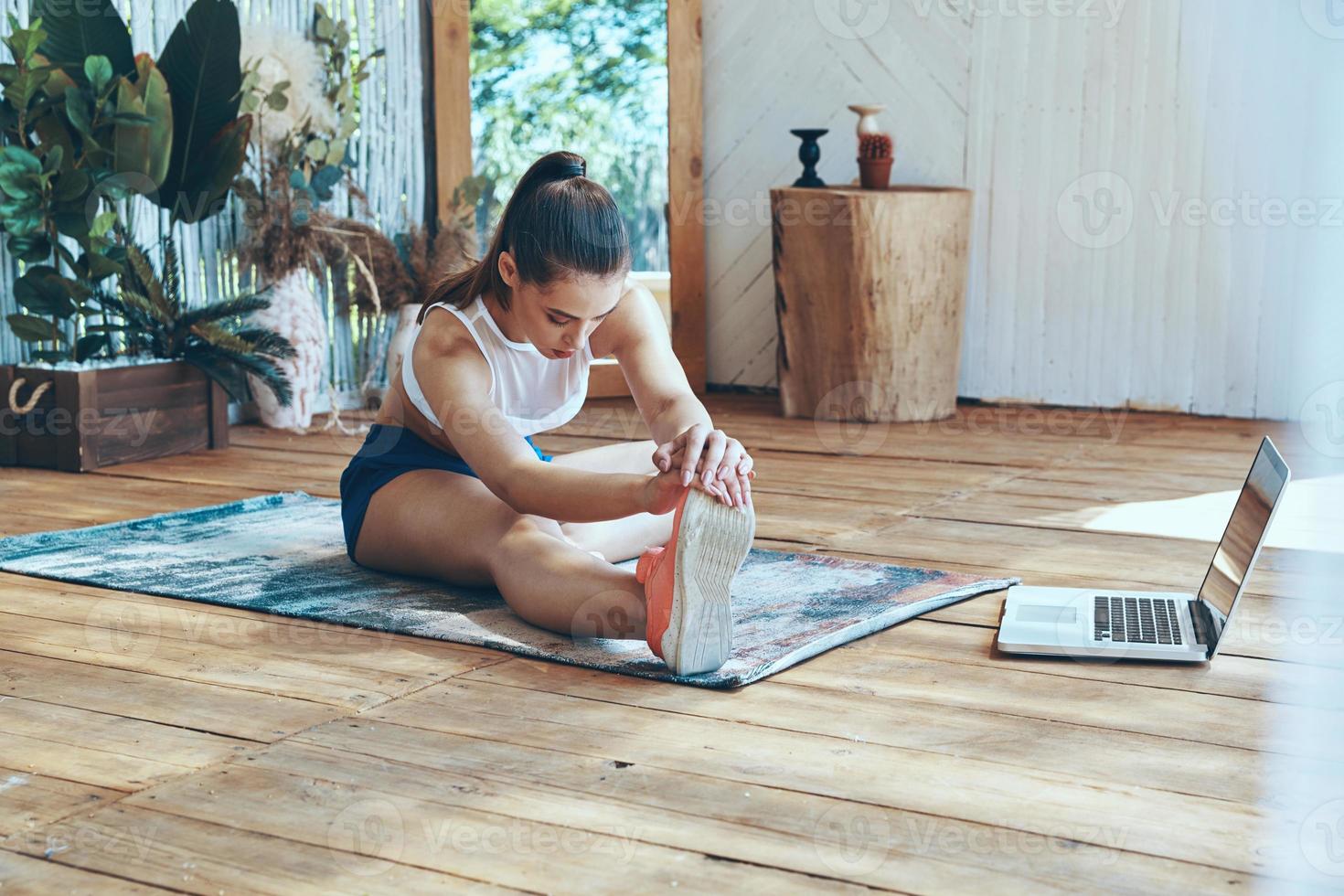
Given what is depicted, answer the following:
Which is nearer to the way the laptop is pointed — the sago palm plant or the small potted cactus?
the sago palm plant

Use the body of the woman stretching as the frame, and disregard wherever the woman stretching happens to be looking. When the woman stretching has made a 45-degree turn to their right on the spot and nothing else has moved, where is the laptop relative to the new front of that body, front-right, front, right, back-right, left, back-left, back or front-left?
left

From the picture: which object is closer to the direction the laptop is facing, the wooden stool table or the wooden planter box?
the wooden planter box

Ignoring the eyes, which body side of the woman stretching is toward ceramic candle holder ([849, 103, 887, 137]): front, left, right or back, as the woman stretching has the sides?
left

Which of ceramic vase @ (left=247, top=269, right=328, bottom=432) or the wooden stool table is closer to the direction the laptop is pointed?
the ceramic vase

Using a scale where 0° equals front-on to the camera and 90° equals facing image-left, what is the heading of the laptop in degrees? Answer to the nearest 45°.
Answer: approximately 90°

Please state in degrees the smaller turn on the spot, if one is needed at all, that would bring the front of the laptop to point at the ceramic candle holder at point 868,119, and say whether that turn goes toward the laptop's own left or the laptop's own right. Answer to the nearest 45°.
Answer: approximately 90° to the laptop's own right

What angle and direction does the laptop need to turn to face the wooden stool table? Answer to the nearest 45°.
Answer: approximately 90° to its right

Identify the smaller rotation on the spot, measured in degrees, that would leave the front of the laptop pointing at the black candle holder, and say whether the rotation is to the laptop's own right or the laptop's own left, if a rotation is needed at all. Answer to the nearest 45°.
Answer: approximately 45° to the laptop's own right

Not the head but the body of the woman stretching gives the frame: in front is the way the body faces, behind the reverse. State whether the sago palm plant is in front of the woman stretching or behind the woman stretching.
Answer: behind
